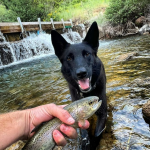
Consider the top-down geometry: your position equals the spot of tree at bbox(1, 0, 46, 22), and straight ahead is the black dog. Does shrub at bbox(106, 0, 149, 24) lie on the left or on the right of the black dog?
left

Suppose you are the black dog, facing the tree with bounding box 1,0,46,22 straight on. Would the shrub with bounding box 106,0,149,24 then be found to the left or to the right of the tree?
right

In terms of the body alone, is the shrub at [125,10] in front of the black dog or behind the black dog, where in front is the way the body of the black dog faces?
behind

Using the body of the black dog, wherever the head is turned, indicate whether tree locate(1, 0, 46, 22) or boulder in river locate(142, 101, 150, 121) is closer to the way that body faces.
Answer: the boulder in river

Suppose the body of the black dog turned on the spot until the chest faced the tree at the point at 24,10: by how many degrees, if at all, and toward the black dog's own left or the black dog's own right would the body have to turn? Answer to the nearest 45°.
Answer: approximately 180°

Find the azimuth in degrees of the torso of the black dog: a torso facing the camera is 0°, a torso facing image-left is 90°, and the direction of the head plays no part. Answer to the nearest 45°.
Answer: approximately 0°

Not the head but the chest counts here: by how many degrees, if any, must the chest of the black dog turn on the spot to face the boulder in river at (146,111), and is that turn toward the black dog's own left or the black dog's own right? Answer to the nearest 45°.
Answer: approximately 45° to the black dog's own left
